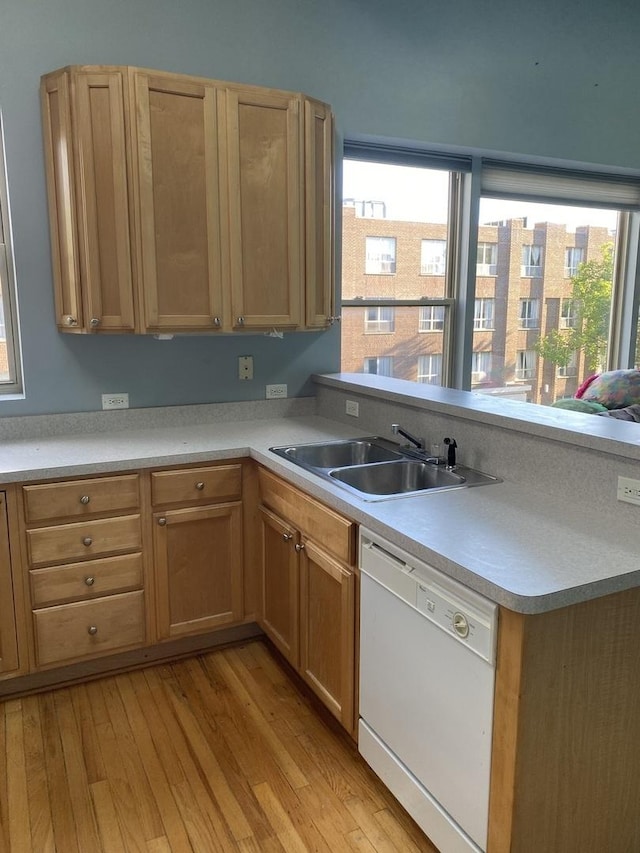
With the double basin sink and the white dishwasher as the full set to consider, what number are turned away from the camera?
0

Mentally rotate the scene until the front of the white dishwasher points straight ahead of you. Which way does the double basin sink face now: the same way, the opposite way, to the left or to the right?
the same way

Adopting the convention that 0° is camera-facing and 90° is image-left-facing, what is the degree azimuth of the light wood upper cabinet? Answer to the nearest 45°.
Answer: approximately 0°

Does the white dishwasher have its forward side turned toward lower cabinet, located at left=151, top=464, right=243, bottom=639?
no

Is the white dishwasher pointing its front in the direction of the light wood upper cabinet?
no

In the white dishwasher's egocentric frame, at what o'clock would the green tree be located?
The green tree is roughly at 5 o'clock from the white dishwasher.

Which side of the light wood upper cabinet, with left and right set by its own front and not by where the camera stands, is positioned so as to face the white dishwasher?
front

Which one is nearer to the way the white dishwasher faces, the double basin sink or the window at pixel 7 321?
the window

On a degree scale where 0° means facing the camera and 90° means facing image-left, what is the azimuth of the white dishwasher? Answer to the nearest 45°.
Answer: approximately 45°

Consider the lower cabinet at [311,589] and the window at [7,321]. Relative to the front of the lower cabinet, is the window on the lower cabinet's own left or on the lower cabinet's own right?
on the lower cabinet's own right

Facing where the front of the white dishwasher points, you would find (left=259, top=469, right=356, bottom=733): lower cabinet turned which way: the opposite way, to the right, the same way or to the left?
the same way

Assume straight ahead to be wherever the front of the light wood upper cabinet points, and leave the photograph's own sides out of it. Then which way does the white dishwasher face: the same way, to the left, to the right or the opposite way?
to the right

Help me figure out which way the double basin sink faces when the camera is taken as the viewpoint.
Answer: facing the viewer and to the left of the viewer

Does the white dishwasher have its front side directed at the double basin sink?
no
